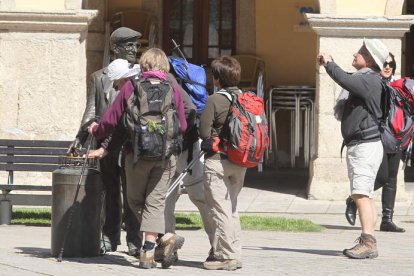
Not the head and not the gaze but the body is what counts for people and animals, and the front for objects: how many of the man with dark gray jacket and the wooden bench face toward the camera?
1

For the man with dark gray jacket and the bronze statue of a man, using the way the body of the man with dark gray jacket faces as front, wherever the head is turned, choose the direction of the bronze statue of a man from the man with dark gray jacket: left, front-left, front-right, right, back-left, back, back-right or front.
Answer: front

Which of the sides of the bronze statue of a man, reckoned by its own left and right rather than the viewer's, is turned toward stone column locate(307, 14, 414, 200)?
left

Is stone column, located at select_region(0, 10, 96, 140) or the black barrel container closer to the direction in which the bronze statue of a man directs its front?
the black barrel container

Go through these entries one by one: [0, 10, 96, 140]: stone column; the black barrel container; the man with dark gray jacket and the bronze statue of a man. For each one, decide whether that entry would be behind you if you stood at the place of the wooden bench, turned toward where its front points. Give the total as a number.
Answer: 1

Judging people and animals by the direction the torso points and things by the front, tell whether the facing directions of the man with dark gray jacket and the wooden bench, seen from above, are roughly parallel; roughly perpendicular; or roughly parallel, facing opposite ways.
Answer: roughly perpendicular

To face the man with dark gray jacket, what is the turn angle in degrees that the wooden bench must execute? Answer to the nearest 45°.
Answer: approximately 45° to its left

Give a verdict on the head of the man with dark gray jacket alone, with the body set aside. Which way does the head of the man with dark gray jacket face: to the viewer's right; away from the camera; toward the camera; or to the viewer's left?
to the viewer's left

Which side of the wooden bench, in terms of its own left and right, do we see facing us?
front

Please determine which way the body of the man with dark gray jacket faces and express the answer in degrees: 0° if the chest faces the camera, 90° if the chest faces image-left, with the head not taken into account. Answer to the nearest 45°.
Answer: approximately 90°

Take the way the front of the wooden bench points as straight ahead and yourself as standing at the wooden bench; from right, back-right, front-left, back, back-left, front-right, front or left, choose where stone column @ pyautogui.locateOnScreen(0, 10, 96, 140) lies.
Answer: back

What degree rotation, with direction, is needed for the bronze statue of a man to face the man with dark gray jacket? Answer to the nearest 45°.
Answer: approximately 45° to its left

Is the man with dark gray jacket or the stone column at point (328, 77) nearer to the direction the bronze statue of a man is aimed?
the man with dark gray jacket

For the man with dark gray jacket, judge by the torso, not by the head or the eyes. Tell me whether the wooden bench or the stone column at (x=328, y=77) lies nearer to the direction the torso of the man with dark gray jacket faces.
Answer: the wooden bench
